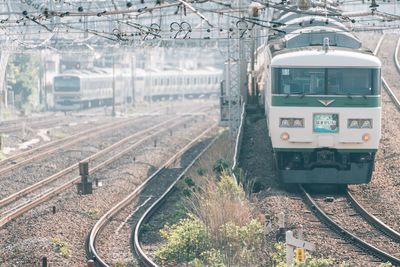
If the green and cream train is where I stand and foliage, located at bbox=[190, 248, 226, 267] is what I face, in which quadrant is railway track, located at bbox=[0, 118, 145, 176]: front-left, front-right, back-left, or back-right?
back-right

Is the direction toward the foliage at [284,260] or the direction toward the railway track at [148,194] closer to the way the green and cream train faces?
the foliage

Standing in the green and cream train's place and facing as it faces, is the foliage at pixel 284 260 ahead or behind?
ahead

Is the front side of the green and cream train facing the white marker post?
yes

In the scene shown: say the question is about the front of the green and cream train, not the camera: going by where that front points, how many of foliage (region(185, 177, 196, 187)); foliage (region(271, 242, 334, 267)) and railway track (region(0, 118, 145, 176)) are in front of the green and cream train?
1

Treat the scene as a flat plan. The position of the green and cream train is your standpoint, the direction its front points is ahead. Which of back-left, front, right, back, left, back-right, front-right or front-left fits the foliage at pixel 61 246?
front-right

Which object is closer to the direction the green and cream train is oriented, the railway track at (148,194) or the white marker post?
the white marker post

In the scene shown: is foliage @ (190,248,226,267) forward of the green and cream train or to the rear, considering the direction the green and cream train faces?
forward

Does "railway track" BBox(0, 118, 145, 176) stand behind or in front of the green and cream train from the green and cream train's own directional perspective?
behind

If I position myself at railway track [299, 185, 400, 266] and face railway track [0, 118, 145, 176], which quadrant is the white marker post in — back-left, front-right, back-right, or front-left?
back-left

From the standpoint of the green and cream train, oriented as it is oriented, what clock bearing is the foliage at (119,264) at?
The foliage is roughly at 1 o'clock from the green and cream train.

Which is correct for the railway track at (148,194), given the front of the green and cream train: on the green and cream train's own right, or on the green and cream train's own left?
on the green and cream train's own right

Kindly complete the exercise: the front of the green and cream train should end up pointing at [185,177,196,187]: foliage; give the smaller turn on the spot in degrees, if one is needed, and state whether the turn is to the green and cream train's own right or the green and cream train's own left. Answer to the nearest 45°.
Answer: approximately 45° to the green and cream train's own right

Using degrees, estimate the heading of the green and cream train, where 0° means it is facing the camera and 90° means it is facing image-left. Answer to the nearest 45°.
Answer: approximately 0°

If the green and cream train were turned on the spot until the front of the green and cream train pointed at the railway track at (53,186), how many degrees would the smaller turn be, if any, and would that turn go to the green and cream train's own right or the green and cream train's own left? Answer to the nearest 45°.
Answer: approximately 135° to the green and cream train's own right

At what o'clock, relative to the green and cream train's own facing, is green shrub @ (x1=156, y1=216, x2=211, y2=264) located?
The green shrub is roughly at 1 o'clock from the green and cream train.
